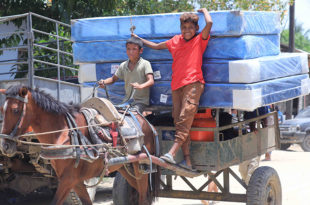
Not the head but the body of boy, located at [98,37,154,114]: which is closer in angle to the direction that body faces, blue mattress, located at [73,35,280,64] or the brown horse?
the brown horse

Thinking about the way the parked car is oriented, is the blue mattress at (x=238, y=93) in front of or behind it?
in front

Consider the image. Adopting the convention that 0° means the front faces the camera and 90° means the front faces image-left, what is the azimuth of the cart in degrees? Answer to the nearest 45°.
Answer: approximately 45°

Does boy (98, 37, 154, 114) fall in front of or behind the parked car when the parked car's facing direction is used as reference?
in front

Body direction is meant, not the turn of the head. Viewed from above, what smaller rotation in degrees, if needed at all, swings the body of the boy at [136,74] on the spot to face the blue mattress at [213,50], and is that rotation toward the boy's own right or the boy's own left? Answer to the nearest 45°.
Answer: approximately 135° to the boy's own left

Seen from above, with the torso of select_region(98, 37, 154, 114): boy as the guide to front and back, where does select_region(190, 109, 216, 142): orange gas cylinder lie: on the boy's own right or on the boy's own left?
on the boy's own left

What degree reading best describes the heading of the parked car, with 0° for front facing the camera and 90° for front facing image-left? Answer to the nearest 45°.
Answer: approximately 45°

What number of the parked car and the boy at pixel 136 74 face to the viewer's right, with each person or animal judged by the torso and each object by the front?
0
